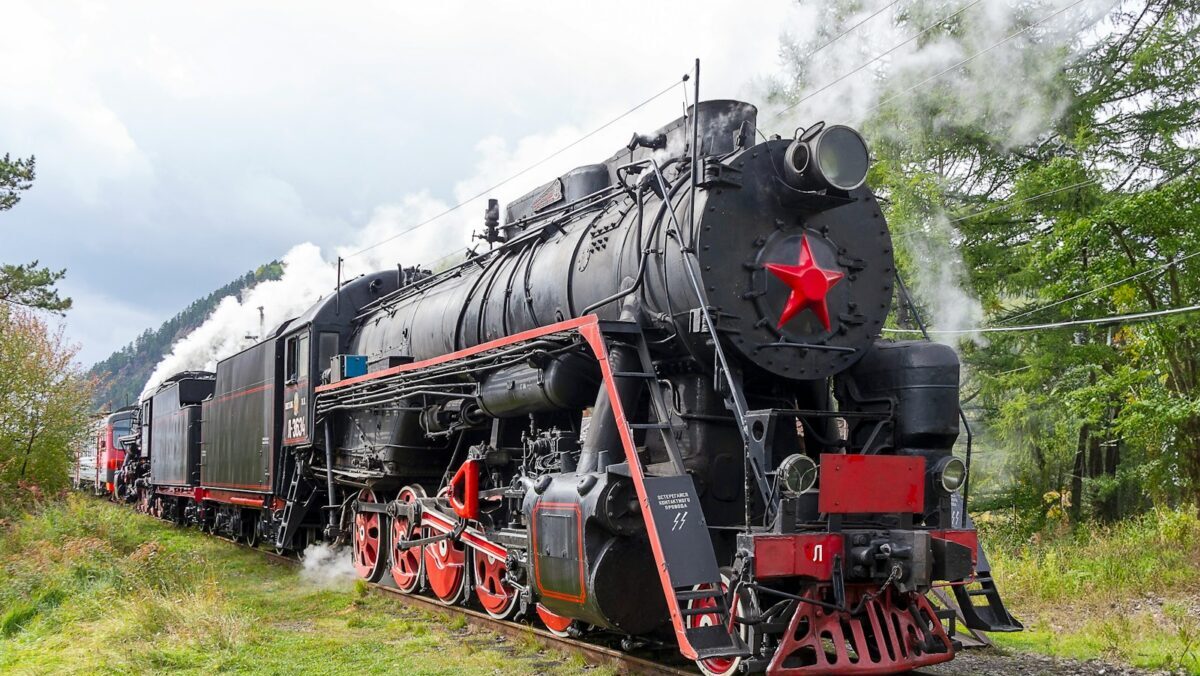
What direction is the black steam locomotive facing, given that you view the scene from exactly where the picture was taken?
facing the viewer and to the right of the viewer

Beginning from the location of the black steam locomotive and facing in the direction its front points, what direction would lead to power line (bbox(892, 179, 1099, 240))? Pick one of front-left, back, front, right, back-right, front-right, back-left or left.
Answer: left

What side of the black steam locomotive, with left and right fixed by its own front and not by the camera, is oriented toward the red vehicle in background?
back

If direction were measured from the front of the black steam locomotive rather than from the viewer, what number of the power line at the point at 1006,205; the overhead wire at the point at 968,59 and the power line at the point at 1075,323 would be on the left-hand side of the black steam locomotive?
3

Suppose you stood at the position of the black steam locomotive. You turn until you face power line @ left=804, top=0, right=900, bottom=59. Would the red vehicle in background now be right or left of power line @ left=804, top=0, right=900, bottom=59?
left

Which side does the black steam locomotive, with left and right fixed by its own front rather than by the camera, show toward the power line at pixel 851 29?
left

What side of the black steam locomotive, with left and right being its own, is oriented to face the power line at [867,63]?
left

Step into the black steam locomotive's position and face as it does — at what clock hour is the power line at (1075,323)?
The power line is roughly at 9 o'clock from the black steam locomotive.
